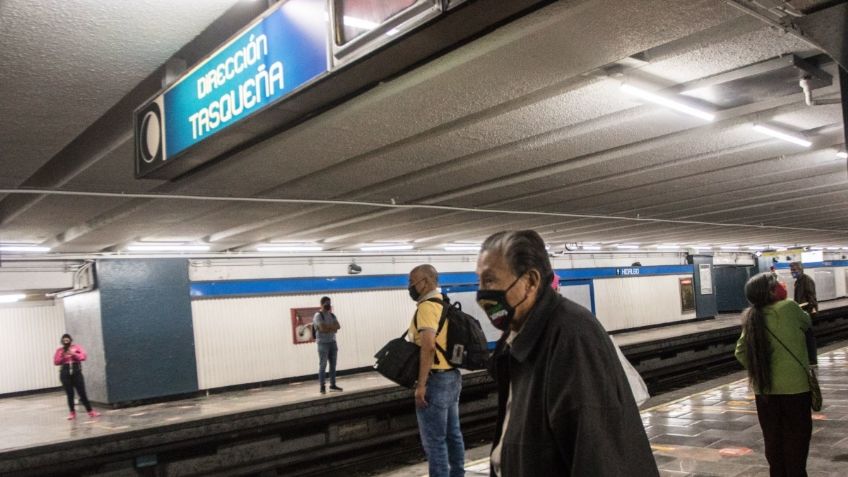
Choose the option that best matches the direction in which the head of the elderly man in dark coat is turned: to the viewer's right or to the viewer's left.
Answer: to the viewer's left

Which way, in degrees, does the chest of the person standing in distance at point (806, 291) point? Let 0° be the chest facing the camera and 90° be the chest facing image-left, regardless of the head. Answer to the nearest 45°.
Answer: approximately 45°

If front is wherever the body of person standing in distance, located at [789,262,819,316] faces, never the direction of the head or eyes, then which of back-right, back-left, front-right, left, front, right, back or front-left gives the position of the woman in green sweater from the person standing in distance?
front-left

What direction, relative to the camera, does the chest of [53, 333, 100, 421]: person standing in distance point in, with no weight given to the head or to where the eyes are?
toward the camera

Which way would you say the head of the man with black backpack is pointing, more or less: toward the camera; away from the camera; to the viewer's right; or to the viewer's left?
to the viewer's left

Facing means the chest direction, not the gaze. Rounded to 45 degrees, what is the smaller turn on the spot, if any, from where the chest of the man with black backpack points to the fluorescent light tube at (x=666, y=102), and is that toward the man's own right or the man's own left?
approximately 180°

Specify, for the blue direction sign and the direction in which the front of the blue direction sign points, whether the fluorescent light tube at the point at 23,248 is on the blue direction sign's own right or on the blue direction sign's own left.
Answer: on the blue direction sign's own right

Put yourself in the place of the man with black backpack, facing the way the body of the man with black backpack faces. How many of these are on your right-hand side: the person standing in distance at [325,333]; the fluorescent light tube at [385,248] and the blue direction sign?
2

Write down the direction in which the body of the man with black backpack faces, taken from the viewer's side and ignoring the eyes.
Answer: to the viewer's left

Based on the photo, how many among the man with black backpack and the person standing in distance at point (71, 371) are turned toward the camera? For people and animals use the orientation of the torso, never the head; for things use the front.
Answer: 1

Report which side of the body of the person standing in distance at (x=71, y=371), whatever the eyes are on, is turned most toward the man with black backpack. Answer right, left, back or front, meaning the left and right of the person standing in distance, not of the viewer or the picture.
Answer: front
